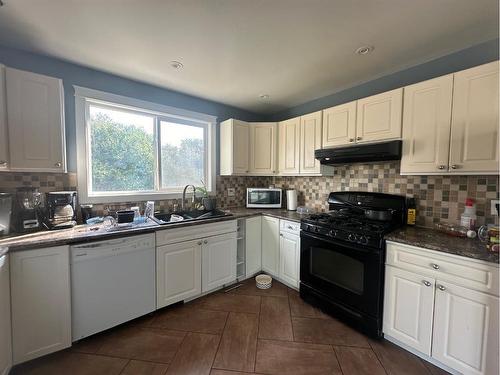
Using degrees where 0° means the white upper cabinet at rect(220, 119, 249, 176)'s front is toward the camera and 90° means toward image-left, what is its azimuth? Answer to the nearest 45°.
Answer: approximately 315°

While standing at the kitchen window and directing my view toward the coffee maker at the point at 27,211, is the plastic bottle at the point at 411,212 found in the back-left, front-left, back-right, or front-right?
back-left

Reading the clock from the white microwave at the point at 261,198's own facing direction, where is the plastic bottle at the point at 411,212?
The plastic bottle is roughly at 10 o'clock from the white microwave.

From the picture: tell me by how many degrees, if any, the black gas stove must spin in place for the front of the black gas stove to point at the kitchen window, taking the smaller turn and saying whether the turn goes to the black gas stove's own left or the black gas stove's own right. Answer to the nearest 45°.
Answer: approximately 45° to the black gas stove's own right

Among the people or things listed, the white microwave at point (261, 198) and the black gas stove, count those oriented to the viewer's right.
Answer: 0

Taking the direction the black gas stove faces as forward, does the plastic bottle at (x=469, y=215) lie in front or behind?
behind

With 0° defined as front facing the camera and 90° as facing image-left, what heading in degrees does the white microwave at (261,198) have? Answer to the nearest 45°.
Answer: approximately 0°

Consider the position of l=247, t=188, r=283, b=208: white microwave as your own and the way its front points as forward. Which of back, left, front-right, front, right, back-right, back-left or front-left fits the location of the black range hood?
front-left

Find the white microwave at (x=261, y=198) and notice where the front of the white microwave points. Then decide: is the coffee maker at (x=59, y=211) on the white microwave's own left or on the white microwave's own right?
on the white microwave's own right

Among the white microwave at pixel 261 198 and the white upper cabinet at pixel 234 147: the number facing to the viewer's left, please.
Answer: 0
